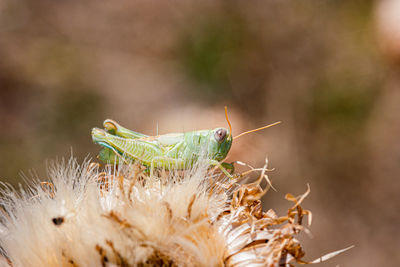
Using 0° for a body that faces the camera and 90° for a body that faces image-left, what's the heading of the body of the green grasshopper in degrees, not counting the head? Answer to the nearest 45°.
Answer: approximately 270°
